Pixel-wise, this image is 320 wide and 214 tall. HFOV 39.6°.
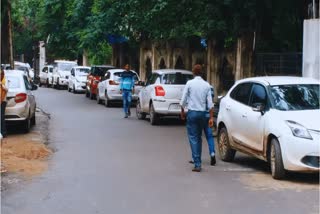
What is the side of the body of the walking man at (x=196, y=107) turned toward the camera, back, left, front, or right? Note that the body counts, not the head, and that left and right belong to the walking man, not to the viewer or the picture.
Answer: back

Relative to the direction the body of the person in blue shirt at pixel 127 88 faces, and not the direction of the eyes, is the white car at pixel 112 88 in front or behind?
behind

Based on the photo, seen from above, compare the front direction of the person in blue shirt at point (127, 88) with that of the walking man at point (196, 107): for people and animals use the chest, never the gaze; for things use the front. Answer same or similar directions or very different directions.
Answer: very different directions

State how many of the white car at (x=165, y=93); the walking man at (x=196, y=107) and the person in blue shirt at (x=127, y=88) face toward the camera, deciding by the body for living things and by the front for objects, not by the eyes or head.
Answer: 1

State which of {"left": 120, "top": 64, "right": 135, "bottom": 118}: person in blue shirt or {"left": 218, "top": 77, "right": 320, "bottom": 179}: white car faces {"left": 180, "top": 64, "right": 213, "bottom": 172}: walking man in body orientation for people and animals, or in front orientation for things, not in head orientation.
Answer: the person in blue shirt

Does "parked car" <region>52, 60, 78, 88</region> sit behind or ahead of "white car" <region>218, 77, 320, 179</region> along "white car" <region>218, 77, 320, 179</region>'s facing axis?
behind

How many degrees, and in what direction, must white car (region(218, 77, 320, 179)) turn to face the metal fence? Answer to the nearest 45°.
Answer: approximately 135° to its left

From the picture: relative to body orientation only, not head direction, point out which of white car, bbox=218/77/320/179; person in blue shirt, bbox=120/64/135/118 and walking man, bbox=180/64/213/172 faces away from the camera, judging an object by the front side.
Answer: the walking man

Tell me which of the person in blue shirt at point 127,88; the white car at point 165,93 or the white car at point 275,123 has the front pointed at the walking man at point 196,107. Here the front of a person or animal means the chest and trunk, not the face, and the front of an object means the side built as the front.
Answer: the person in blue shirt

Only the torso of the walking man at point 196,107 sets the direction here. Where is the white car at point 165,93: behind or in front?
in front

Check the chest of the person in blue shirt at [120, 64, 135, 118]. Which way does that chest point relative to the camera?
toward the camera

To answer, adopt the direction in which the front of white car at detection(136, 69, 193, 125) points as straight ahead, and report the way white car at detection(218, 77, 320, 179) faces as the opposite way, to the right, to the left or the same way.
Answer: the opposite way
